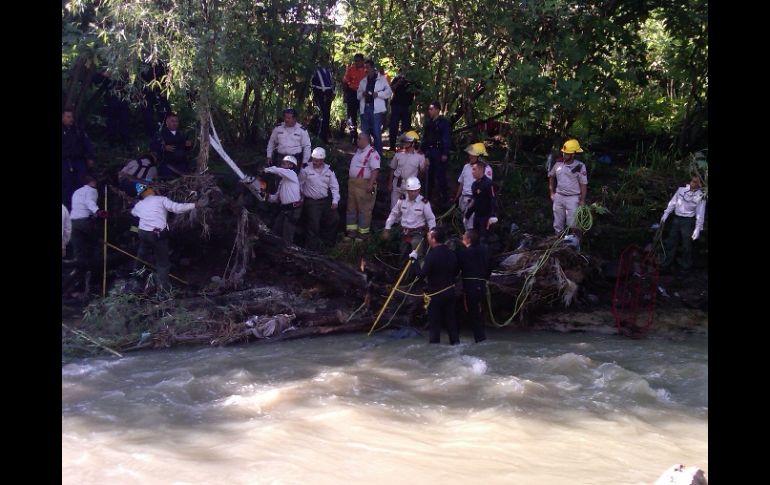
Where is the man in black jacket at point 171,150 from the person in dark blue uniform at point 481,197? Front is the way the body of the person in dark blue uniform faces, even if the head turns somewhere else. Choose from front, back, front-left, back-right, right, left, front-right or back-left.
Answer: front-right

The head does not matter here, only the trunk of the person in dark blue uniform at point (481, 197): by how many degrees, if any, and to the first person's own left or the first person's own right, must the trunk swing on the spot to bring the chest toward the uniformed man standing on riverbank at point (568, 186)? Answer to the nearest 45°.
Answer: approximately 135° to the first person's own left

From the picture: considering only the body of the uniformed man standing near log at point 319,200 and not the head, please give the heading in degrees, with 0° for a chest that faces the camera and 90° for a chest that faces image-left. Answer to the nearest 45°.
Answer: approximately 0°

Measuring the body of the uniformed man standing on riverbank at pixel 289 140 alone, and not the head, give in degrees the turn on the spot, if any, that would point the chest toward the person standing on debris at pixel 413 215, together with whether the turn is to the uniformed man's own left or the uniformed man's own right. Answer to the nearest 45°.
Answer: approximately 45° to the uniformed man's own left

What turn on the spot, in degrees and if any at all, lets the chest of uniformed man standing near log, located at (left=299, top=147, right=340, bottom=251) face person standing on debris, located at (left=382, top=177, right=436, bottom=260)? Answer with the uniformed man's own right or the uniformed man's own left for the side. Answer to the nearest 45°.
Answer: approximately 45° to the uniformed man's own left

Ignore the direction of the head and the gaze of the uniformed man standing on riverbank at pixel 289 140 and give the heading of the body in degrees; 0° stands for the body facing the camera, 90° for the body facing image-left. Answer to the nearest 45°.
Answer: approximately 0°

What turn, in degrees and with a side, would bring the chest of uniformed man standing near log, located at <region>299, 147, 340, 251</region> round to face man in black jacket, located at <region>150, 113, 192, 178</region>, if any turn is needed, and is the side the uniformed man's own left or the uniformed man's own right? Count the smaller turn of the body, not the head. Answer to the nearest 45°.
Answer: approximately 90° to the uniformed man's own right

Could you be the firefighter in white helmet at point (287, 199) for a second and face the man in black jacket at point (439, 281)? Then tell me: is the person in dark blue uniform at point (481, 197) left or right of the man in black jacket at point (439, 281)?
left

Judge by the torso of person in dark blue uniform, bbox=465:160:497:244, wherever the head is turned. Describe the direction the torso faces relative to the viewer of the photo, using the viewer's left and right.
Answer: facing the viewer and to the left of the viewer
